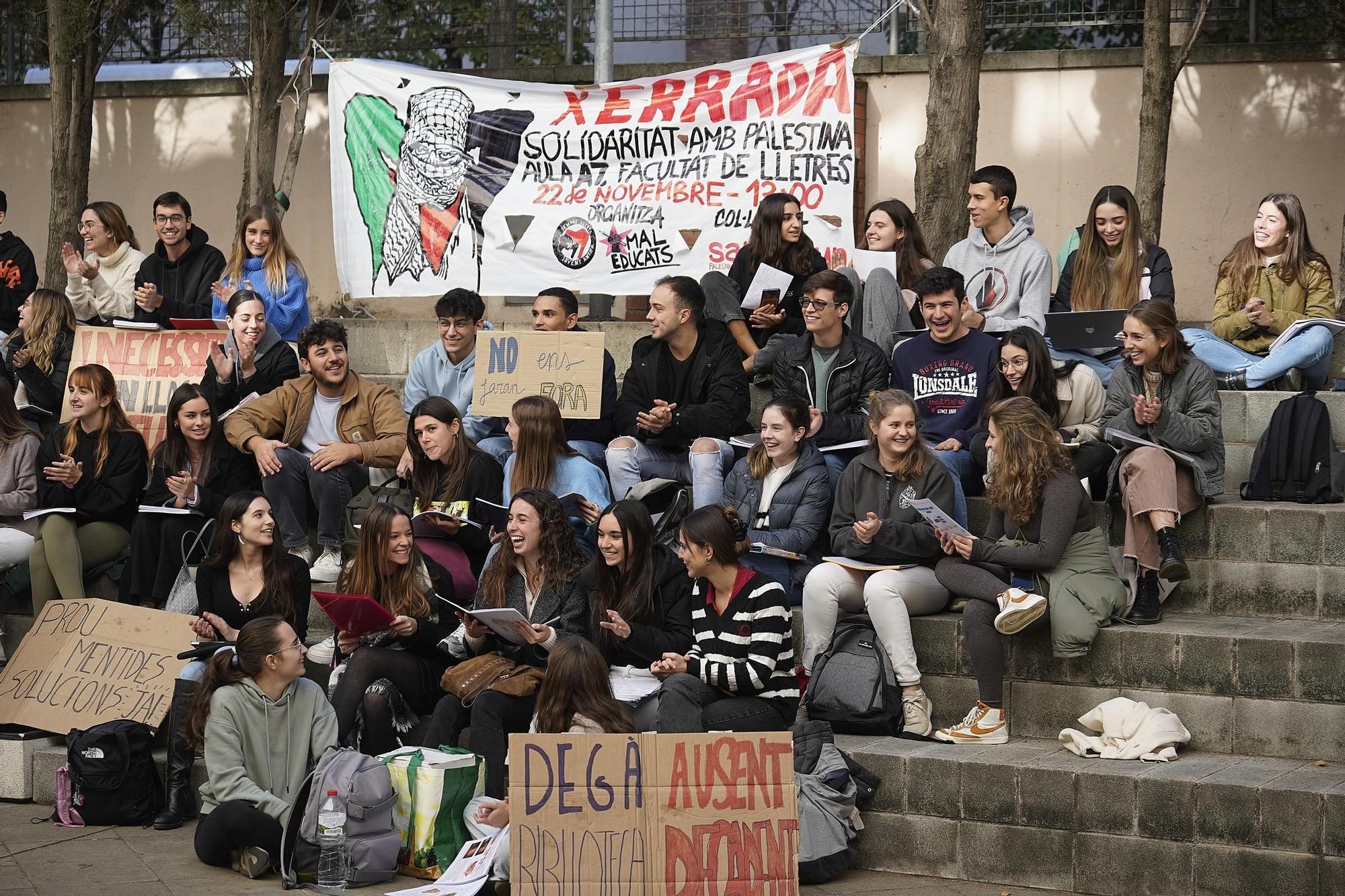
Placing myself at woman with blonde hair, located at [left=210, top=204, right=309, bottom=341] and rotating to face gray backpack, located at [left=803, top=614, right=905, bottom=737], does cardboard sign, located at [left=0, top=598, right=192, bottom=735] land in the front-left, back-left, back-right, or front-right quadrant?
front-right

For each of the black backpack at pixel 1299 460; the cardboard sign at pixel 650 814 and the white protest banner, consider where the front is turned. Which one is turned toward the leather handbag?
the white protest banner

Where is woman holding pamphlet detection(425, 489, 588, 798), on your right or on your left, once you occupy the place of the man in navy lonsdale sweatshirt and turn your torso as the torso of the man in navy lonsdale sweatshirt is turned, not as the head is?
on your right

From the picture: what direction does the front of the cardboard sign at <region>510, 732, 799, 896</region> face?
toward the camera

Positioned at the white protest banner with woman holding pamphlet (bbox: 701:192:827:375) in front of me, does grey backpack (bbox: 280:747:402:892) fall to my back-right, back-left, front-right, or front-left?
front-right

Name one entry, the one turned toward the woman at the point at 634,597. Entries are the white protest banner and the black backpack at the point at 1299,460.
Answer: the white protest banner

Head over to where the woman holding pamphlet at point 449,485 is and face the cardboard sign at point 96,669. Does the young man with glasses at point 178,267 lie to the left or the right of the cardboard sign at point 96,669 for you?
right

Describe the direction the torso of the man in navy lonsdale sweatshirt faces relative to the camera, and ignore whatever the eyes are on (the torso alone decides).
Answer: toward the camera

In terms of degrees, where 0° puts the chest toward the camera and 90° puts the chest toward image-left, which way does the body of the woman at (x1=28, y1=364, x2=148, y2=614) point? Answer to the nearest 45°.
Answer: approximately 45°

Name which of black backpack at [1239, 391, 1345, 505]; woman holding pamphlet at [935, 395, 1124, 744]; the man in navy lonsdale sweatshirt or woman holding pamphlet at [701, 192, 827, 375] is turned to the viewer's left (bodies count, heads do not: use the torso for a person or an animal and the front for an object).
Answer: woman holding pamphlet at [935, 395, 1124, 744]

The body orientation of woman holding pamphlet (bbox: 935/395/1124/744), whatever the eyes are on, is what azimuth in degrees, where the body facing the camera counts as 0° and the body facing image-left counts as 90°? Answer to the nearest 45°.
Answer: approximately 90°

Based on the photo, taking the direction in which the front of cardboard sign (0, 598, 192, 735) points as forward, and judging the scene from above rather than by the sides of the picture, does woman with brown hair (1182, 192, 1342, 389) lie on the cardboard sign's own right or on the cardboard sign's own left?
on the cardboard sign's own left

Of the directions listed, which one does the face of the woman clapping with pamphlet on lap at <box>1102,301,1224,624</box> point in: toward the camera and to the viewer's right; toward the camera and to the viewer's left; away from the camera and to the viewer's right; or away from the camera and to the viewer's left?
toward the camera and to the viewer's left

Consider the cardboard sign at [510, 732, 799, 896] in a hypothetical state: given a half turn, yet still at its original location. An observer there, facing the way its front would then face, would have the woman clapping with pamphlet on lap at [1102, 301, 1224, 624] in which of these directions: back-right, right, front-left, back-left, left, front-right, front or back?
front-right

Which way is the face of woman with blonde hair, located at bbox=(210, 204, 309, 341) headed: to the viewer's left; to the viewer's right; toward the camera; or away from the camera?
toward the camera

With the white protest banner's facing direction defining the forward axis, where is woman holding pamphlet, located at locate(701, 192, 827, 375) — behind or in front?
in front

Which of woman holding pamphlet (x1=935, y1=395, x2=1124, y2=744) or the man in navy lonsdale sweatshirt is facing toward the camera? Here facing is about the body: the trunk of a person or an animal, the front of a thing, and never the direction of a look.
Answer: the man in navy lonsdale sweatshirt
